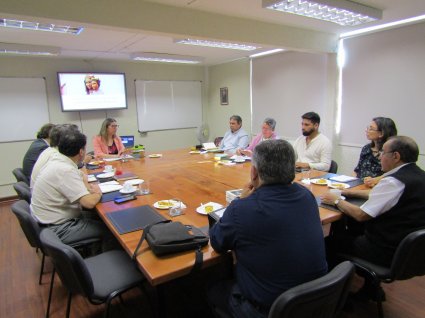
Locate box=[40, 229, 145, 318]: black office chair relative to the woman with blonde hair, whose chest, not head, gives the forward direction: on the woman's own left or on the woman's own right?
on the woman's own right

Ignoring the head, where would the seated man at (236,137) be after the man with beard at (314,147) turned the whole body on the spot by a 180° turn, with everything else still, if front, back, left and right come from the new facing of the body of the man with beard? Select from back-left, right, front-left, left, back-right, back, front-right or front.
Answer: left

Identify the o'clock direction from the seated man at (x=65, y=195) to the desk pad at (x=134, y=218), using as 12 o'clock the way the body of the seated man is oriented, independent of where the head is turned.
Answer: The desk pad is roughly at 3 o'clock from the seated man.

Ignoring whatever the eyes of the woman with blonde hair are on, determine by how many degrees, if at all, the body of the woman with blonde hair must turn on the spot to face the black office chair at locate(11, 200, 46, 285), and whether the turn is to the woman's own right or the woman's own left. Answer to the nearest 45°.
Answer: approximately 45° to the woman's own right

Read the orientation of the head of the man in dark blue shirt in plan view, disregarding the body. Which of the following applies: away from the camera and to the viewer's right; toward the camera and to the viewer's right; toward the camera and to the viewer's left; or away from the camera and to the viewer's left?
away from the camera and to the viewer's left

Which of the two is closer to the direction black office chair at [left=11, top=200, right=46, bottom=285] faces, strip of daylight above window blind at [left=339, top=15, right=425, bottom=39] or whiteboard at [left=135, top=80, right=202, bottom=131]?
the strip of daylight above window blind

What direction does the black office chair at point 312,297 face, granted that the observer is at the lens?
facing away from the viewer and to the left of the viewer

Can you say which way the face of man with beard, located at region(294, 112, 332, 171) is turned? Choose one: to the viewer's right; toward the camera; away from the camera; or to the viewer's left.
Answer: to the viewer's left

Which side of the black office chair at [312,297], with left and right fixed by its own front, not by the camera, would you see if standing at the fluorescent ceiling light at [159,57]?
front

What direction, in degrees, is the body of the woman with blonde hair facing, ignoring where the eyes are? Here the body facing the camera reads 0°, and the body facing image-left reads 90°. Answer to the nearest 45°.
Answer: approximately 315°

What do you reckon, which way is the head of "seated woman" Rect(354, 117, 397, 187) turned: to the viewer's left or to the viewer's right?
to the viewer's left

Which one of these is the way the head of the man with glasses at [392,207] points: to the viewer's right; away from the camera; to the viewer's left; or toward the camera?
to the viewer's left

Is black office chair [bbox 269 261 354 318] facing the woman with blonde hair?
yes

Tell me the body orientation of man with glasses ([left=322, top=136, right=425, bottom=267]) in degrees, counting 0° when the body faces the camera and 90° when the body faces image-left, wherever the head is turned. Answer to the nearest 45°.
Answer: approximately 90°

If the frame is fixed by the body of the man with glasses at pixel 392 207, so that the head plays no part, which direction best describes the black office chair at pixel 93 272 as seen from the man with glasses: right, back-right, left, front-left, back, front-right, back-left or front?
front-left

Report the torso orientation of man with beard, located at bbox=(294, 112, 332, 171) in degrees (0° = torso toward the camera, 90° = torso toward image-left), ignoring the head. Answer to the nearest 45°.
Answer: approximately 45°

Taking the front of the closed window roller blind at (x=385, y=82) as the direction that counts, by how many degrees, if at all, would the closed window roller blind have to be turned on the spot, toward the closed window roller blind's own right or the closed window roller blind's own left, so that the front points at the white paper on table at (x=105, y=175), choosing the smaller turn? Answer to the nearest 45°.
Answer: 0° — it already faces it

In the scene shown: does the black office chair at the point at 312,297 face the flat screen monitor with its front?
yes
